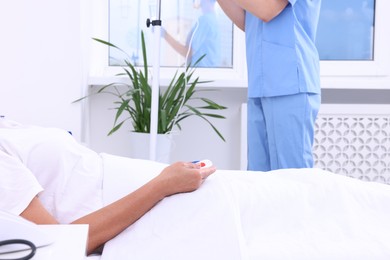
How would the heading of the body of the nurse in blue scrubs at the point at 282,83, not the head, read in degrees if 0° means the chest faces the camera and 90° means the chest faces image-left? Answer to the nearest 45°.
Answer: approximately 45°

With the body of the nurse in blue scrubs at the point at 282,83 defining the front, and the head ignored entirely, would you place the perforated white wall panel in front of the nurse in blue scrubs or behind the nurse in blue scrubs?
behind

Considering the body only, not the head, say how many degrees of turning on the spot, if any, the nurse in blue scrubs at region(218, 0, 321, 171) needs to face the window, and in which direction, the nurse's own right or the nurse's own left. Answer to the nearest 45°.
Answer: approximately 135° to the nurse's own right

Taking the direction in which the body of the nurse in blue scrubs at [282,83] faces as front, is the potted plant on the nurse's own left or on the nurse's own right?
on the nurse's own right

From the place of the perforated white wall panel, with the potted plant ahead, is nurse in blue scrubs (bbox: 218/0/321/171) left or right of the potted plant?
left

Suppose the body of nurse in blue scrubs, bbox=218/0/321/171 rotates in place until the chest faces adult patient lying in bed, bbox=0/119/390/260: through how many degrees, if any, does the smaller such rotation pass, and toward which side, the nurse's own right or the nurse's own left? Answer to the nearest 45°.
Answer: approximately 45° to the nurse's own left

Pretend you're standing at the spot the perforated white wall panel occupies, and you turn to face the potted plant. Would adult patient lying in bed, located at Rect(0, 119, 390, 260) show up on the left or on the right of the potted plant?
left

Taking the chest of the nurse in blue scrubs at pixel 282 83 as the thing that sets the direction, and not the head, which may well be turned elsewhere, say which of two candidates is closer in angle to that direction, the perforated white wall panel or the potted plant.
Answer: the potted plant

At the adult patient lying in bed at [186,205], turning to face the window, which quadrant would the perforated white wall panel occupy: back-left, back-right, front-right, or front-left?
front-right
